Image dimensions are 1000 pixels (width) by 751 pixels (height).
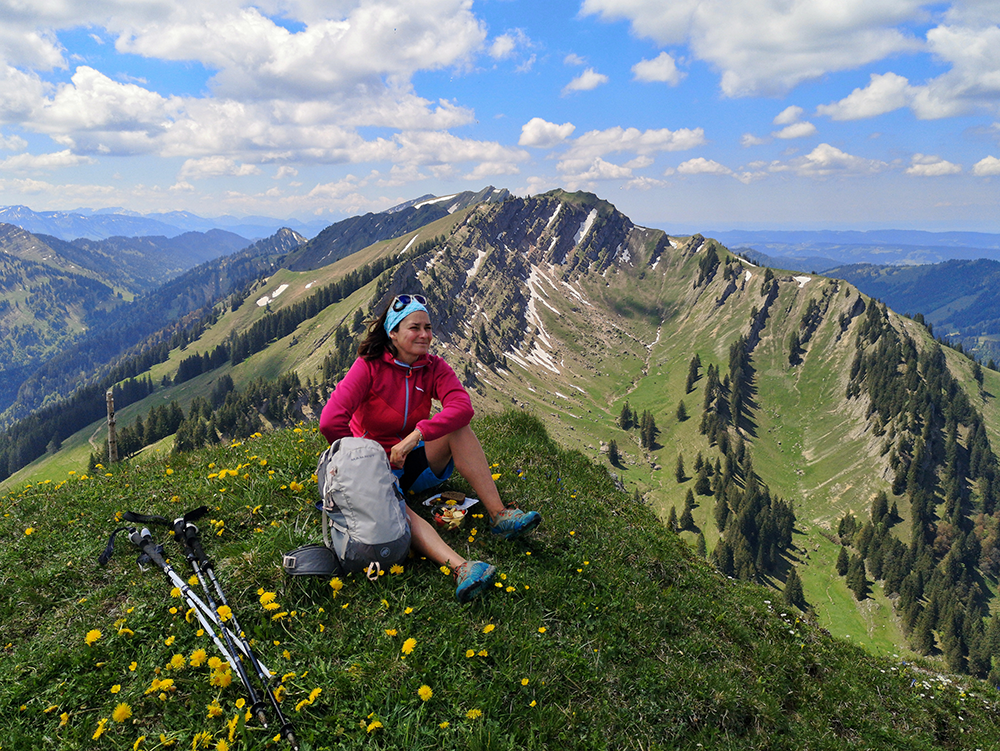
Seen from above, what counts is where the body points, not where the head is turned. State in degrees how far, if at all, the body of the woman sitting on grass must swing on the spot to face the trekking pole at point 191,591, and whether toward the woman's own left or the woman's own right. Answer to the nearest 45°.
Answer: approximately 90° to the woman's own right

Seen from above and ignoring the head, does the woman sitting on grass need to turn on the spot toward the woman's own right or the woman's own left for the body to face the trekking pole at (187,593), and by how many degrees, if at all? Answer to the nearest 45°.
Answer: approximately 90° to the woman's own right

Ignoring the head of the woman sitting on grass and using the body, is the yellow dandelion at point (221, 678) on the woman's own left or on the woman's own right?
on the woman's own right

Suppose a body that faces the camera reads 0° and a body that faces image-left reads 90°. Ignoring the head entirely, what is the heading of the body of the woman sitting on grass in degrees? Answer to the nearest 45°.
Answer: approximately 315°

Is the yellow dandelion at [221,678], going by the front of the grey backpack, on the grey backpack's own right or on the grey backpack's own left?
on the grey backpack's own right

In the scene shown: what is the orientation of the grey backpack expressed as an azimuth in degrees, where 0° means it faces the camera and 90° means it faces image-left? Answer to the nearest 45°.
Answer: approximately 315°

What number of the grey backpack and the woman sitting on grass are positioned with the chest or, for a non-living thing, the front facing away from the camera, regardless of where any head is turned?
0

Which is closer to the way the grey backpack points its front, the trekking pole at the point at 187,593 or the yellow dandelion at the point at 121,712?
the yellow dandelion
